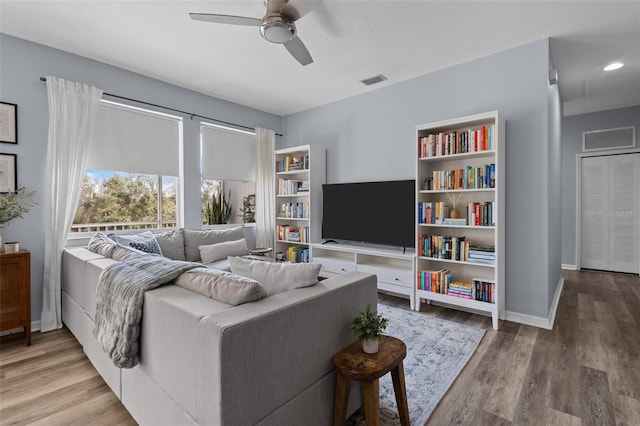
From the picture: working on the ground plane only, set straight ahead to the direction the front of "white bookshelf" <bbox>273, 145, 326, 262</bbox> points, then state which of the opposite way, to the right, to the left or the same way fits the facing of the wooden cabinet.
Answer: to the left

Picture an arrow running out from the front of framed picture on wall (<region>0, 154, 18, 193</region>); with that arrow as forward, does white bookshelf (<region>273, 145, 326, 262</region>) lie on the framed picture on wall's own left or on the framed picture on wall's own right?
on the framed picture on wall's own left

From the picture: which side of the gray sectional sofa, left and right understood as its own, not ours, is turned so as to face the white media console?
front

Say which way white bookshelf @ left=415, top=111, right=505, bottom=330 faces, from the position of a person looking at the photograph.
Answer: facing the viewer and to the left of the viewer

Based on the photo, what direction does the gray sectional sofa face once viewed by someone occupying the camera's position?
facing away from the viewer and to the right of the viewer

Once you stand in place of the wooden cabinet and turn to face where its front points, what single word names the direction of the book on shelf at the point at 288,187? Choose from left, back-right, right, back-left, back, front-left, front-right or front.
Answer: left

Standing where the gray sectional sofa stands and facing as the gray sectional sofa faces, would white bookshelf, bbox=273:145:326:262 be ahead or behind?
ahead

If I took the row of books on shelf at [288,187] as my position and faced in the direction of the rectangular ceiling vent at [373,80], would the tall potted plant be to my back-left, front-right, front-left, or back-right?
back-right
